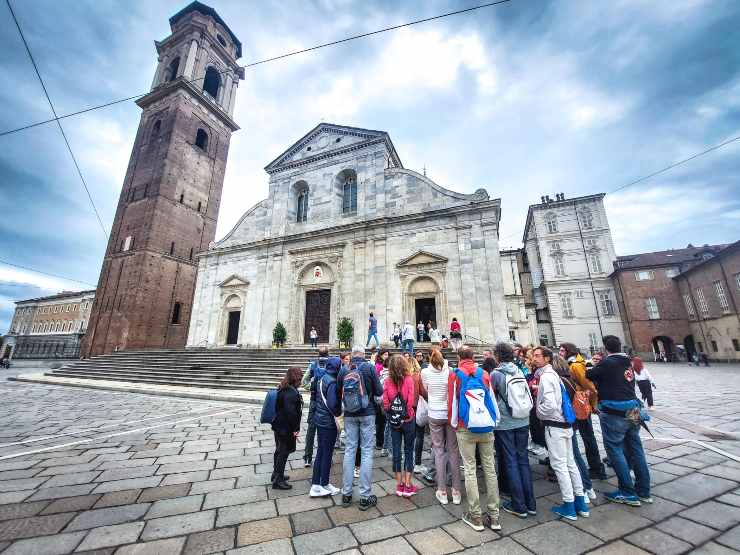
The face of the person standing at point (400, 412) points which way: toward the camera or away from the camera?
away from the camera

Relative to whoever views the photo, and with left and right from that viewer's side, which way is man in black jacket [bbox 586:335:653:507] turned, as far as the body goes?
facing away from the viewer and to the left of the viewer

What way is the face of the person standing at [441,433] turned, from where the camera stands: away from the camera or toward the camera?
away from the camera

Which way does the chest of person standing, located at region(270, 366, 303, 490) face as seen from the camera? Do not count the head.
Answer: to the viewer's right

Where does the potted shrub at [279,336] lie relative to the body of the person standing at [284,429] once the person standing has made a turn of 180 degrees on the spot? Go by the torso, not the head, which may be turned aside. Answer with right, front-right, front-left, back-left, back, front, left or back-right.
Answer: right

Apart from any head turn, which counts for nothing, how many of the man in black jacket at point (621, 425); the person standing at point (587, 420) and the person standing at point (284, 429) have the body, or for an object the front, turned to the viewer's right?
1

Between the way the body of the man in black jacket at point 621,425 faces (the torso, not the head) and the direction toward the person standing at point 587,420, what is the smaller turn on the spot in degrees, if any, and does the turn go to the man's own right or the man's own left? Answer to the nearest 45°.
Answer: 0° — they already face them

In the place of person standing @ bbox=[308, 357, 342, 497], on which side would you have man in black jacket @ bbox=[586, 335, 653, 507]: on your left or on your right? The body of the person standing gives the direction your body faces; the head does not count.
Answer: on your right

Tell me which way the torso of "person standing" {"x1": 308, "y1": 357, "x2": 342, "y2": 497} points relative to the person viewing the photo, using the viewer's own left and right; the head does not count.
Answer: facing away from the viewer and to the right of the viewer

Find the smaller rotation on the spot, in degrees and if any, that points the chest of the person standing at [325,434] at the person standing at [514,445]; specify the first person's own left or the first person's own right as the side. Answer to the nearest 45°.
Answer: approximately 45° to the first person's own right

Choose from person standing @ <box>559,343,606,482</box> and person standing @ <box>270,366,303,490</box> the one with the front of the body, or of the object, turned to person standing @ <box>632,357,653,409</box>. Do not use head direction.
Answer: person standing @ <box>270,366,303,490</box>

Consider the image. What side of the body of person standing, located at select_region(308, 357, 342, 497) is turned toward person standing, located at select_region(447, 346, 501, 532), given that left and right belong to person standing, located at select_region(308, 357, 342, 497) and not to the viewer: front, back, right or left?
right
